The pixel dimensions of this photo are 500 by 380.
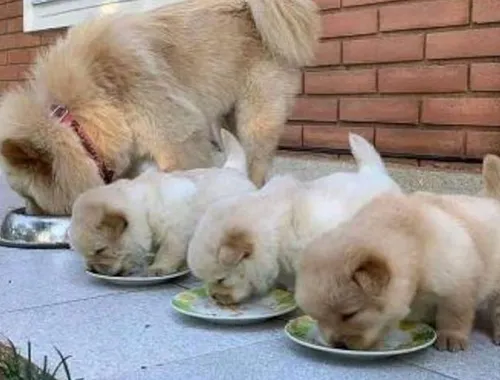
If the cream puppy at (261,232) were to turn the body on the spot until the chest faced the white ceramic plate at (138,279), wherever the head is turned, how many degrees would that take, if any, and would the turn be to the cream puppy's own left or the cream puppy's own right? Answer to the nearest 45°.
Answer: approximately 90° to the cream puppy's own right

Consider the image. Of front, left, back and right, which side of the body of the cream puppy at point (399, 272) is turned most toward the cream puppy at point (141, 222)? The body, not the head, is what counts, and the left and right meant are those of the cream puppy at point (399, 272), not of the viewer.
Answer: right

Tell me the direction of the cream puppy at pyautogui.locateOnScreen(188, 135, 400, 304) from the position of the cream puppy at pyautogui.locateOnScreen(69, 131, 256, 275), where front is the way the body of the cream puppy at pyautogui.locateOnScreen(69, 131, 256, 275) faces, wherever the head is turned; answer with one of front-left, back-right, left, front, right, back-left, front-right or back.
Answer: left

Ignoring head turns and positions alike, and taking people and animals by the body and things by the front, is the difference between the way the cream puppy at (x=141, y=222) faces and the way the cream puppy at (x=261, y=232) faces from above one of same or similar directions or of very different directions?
same or similar directions

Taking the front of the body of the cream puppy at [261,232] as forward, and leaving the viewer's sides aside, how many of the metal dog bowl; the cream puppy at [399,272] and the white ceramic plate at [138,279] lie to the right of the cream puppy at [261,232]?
2

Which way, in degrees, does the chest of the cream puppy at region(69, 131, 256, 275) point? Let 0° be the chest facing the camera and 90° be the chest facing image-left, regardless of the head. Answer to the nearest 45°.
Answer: approximately 45°

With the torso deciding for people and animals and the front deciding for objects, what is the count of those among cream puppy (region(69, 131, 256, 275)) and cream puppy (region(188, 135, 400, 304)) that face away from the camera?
0

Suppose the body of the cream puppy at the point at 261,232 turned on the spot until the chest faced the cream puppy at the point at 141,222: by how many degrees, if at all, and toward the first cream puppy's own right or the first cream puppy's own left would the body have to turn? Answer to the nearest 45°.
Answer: approximately 90° to the first cream puppy's own right

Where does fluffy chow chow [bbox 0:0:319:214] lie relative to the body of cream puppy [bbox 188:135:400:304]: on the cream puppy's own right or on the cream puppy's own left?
on the cream puppy's own right

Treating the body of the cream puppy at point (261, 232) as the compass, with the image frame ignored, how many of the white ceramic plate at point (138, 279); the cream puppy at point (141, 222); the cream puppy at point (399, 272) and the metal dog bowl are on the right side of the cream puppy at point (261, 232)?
3

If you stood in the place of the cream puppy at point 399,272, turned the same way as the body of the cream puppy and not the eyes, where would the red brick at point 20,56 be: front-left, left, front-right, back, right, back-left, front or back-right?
right

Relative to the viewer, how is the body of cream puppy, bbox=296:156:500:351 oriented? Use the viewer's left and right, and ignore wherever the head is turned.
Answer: facing the viewer and to the left of the viewer
